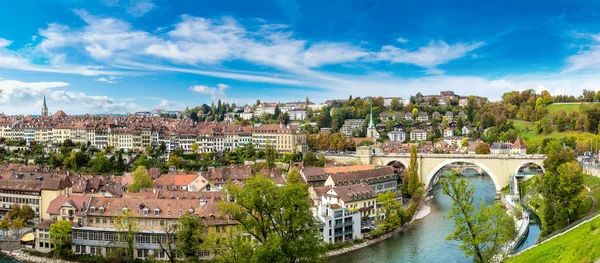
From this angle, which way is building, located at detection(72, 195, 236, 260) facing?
toward the camera

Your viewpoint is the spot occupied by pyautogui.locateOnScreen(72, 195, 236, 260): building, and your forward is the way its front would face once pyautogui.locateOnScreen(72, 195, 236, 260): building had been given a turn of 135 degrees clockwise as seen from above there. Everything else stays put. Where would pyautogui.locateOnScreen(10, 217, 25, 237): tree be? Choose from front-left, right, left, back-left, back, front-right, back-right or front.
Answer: front

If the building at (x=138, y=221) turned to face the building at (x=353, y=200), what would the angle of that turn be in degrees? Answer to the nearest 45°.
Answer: approximately 90° to its left

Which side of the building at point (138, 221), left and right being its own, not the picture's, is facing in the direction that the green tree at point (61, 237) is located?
right

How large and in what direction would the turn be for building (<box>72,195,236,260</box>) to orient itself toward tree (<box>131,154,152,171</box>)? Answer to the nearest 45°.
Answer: approximately 180°

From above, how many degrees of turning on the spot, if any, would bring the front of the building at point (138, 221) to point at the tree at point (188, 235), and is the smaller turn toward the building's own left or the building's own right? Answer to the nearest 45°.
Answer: approximately 45° to the building's own left

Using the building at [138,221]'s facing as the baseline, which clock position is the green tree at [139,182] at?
The green tree is roughly at 6 o'clock from the building.

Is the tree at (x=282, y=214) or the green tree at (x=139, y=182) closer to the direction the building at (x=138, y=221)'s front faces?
the tree
